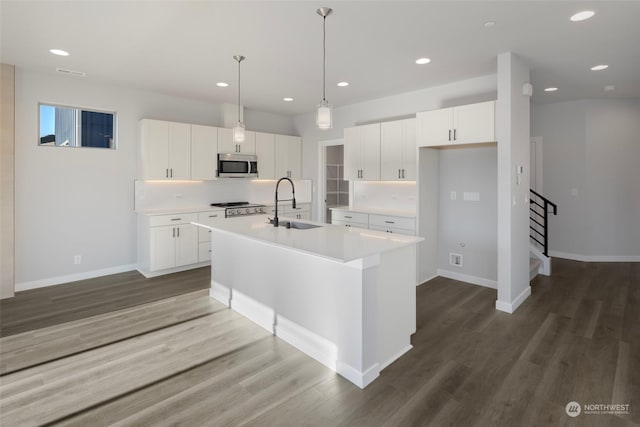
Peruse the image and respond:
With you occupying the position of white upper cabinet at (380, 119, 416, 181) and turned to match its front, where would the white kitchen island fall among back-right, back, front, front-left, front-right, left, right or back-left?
front-left

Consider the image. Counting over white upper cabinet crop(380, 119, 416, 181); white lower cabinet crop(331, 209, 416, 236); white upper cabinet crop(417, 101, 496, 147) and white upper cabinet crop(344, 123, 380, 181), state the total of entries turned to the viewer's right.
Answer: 0

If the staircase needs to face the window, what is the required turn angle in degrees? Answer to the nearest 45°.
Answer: approximately 135° to its right

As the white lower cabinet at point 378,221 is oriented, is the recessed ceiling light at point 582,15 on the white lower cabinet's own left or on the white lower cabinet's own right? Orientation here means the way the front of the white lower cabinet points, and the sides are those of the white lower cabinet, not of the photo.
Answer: on the white lower cabinet's own left

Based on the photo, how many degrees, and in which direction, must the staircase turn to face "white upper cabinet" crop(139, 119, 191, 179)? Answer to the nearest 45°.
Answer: approximately 135° to its right

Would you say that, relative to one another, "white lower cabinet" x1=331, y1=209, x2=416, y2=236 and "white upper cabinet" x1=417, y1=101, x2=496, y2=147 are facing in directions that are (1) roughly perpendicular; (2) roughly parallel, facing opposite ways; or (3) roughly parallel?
roughly parallel

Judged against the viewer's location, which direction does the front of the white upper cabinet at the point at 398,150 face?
facing the viewer and to the left of the viewer

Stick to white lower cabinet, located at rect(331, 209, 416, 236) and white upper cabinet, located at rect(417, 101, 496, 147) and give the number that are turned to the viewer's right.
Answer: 0

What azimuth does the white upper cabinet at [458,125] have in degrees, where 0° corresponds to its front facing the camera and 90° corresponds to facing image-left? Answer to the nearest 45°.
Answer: approximately 45°

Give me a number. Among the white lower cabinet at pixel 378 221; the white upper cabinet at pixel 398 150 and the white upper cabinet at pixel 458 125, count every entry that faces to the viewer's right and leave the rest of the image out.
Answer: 0
